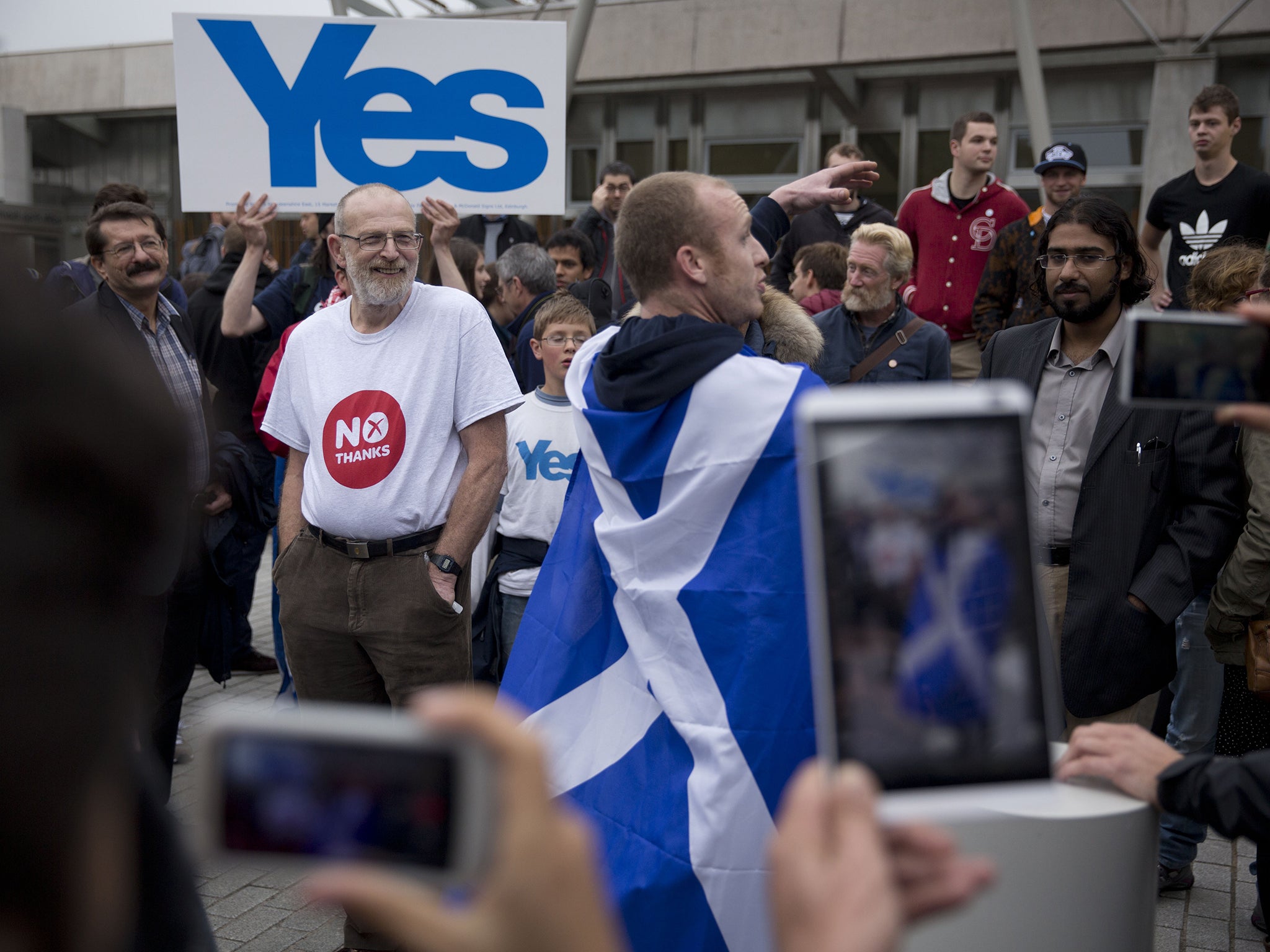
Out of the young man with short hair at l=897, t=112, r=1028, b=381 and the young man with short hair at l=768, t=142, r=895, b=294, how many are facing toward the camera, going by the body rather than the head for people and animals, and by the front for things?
2

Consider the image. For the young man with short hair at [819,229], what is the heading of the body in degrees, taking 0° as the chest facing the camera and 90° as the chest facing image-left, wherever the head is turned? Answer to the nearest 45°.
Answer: approximately 0°

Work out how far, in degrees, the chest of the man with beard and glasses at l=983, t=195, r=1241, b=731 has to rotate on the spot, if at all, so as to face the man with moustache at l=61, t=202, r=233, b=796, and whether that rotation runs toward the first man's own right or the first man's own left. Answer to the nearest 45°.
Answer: approximately 45° to the first man's own right

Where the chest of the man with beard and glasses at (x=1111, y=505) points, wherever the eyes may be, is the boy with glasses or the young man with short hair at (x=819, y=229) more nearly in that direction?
the boy with glasses

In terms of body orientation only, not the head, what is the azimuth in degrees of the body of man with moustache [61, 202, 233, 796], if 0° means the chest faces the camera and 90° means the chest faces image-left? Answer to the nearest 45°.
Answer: approximately 315°

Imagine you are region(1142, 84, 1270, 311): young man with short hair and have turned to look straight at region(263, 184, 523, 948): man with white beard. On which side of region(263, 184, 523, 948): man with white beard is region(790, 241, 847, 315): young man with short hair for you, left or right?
right
